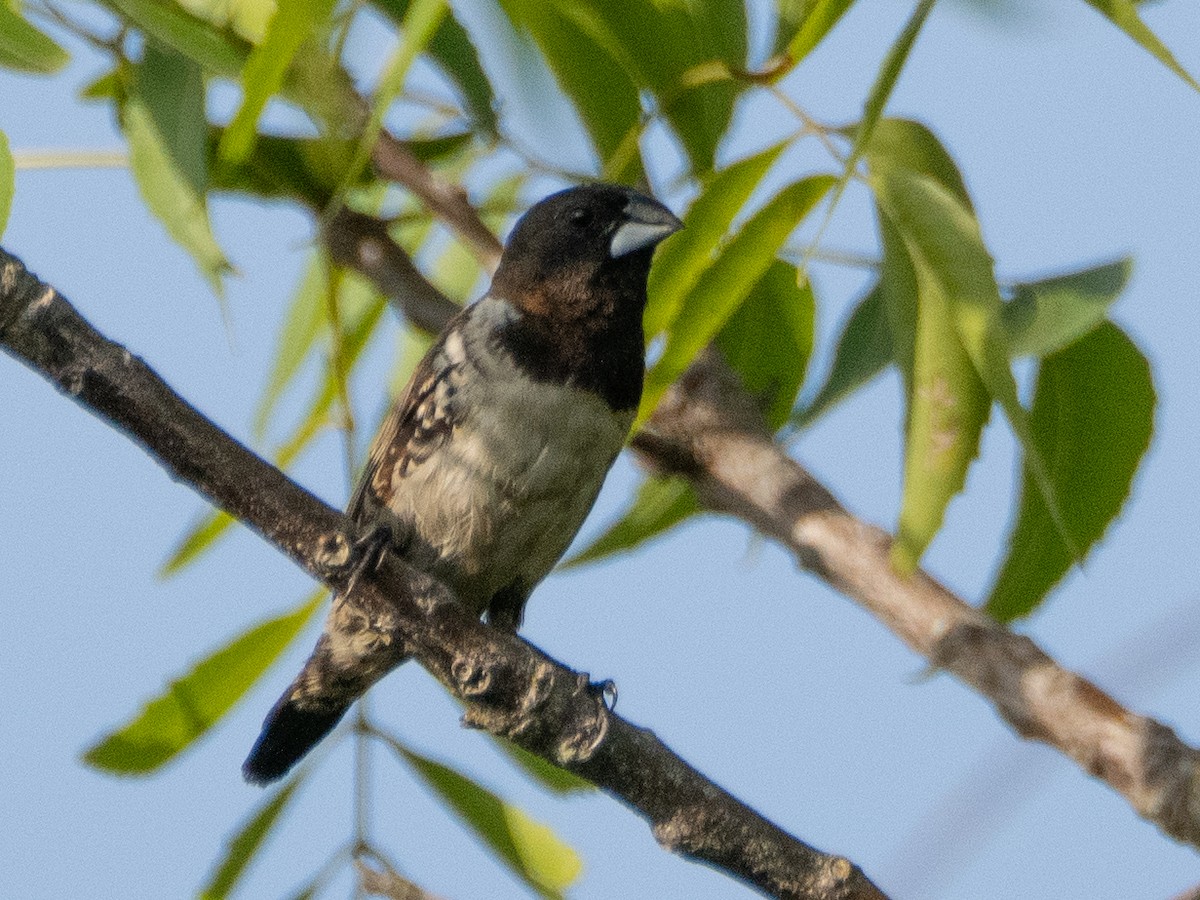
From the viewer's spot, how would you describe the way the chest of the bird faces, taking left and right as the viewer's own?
facing the viewer and to the right of the viewer

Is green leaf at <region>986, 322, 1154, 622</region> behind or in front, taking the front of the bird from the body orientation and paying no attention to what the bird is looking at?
in front

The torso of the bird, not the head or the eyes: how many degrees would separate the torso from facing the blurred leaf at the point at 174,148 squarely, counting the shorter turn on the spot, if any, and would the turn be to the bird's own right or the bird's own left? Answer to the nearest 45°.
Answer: approximately 90° to the bird's own right
